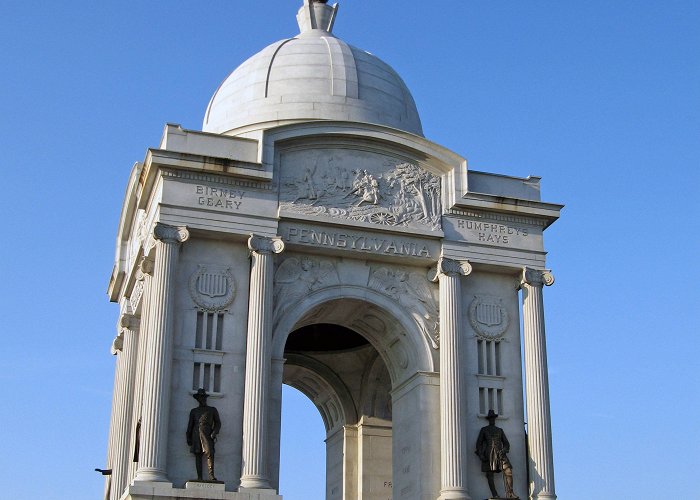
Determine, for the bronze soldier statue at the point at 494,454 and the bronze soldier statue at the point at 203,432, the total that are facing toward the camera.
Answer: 2

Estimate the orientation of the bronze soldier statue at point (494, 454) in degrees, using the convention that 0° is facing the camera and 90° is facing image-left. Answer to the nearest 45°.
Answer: approximately 0°

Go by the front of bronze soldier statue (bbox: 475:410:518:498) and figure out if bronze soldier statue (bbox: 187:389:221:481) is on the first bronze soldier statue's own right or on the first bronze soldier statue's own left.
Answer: on the first bronze soldier statue's own right

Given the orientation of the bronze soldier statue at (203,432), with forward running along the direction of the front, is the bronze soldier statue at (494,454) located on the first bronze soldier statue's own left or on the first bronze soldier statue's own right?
on the first bronze soldier statue's own left

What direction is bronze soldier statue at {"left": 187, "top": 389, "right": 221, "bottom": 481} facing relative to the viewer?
toward the camera
